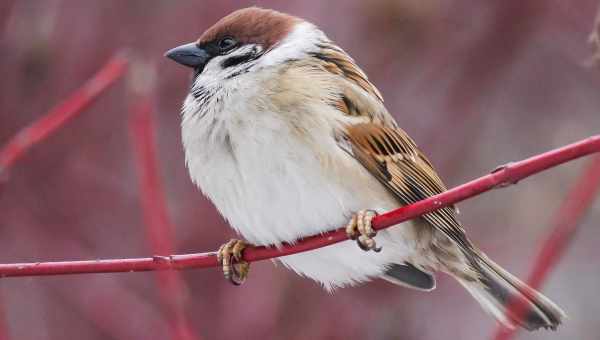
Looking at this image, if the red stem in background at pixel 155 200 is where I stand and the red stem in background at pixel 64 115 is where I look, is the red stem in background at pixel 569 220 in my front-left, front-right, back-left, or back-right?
back-right

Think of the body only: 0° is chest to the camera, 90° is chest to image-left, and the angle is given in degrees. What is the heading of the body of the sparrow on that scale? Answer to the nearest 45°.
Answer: approximately 45°
